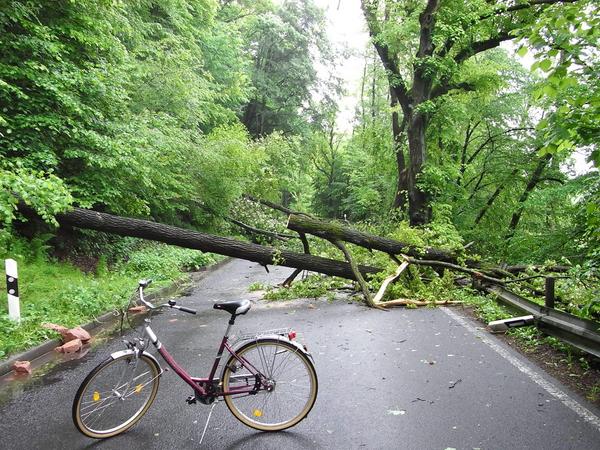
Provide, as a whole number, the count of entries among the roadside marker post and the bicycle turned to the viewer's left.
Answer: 1

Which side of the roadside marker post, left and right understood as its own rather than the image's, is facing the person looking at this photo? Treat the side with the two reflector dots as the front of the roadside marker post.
front

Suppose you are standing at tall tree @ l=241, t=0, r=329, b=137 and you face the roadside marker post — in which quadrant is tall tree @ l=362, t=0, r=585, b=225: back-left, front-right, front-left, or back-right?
front-left

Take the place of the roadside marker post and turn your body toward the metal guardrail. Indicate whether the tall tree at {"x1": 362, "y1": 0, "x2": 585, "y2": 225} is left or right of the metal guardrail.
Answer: left

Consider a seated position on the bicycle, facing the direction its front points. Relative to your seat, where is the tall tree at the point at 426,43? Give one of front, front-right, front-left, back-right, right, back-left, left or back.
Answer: back-right

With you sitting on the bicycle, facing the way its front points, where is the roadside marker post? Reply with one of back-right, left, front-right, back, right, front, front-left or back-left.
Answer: front-right

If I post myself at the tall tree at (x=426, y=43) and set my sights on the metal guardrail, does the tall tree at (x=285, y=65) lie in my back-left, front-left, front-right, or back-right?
back-right

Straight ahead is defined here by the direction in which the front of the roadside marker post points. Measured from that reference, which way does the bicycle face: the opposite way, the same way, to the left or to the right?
to the right

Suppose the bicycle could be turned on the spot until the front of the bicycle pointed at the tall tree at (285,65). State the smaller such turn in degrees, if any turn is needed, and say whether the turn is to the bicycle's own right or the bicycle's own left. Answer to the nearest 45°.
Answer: approximately 90° to the bicycle's own right

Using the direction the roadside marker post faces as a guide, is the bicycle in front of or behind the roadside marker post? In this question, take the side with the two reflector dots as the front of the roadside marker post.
in front

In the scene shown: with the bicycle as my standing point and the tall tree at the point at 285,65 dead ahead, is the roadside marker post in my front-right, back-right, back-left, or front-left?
front-left

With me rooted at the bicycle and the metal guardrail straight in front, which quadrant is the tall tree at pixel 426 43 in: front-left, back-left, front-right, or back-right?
front-left

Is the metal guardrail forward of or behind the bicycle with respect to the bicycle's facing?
behind

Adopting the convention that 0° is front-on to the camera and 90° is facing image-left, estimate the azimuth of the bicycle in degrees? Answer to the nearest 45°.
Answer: approximately 90°

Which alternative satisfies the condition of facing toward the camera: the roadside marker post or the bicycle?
the roadside marker post

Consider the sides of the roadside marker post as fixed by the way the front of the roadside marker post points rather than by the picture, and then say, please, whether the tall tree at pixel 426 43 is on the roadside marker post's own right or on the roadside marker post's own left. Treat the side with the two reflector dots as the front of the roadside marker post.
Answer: on the roadside marker post's own left
